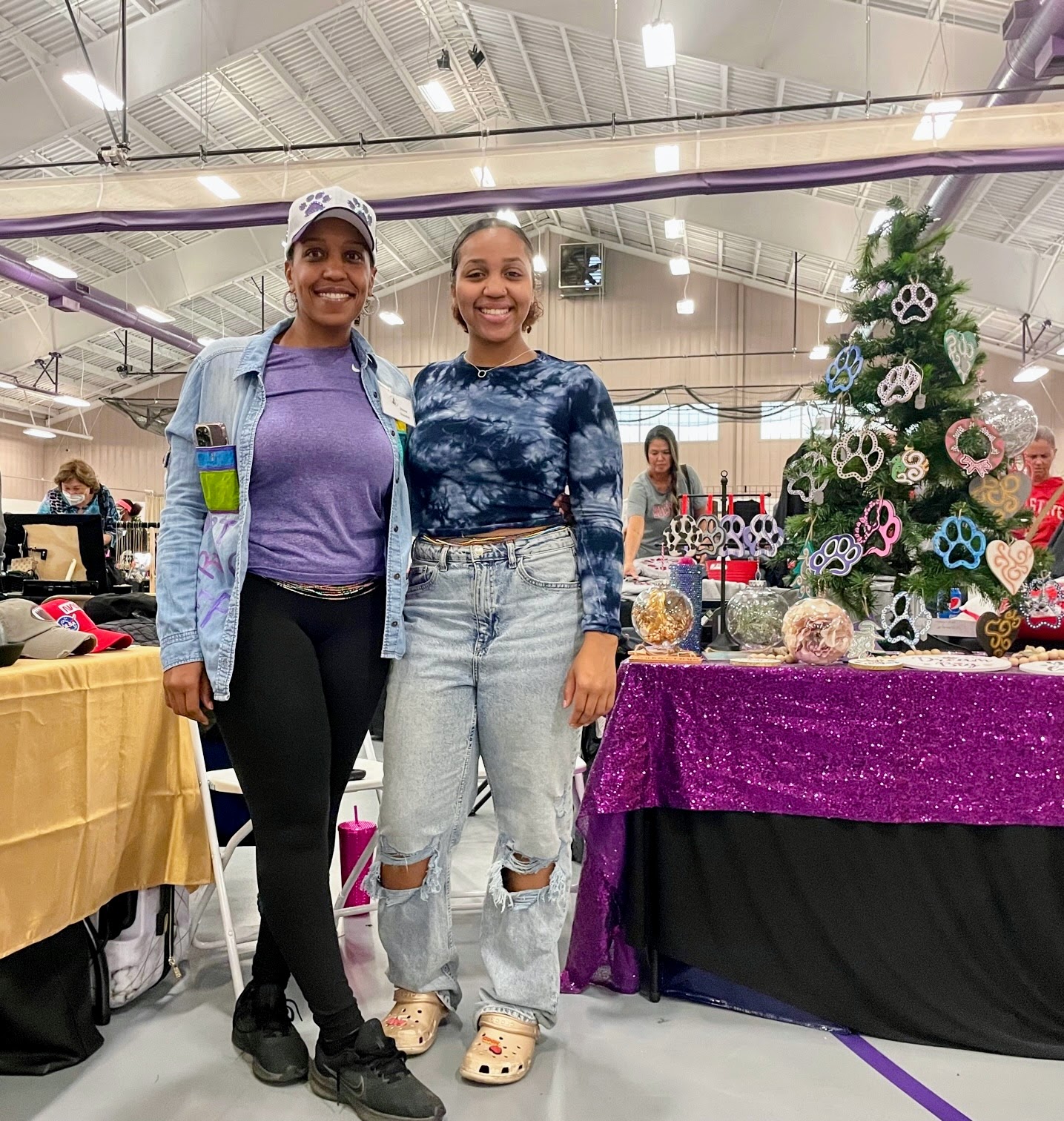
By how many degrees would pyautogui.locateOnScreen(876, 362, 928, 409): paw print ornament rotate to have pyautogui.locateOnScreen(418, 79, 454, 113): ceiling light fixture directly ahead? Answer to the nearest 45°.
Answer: approximately 135° to its right

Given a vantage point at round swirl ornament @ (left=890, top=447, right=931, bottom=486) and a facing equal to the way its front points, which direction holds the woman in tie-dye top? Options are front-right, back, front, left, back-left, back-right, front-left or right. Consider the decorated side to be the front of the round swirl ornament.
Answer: front-right

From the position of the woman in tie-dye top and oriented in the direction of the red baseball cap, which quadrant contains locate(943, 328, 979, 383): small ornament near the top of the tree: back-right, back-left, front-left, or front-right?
back-right

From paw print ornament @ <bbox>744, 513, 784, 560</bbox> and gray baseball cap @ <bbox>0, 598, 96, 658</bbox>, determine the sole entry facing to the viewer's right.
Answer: the gray baseball cap

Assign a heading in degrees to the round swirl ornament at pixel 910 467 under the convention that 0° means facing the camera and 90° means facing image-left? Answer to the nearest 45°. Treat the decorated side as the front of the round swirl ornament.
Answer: approximately 0°

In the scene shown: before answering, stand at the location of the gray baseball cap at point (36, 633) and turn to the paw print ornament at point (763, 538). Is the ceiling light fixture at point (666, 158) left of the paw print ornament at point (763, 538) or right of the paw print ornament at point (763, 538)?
left
